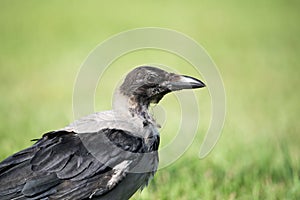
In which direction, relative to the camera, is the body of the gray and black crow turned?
to the viewer's right
